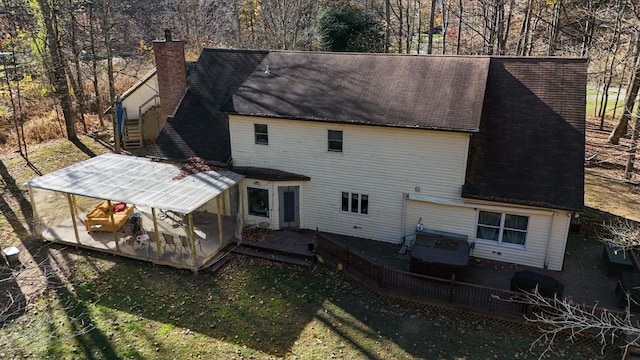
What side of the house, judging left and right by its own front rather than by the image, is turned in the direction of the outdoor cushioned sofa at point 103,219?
left

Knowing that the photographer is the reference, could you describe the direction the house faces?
facing away from the viewer

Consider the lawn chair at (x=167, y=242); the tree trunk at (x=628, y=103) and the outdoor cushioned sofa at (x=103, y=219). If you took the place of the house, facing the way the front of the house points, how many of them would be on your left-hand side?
2

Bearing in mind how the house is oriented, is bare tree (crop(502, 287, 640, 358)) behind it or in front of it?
behind

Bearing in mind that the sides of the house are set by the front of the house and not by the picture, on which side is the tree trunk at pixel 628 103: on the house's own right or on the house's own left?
on the house's own right

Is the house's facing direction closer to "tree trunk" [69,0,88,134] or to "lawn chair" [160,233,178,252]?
the tree trunk

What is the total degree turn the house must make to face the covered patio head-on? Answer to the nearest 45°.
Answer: approximately 90° to its left

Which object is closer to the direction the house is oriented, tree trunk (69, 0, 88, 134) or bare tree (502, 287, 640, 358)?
the tree trunk

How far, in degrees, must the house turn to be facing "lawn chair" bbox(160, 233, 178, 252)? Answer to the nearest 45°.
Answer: approximately 90° to its left
